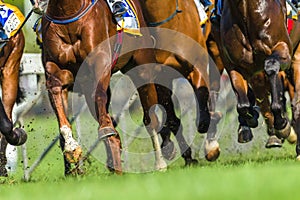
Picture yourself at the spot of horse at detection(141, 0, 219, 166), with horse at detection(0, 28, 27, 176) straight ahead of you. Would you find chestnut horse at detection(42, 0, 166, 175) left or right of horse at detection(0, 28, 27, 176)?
left

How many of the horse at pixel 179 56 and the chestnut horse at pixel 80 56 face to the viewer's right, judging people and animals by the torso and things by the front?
0
